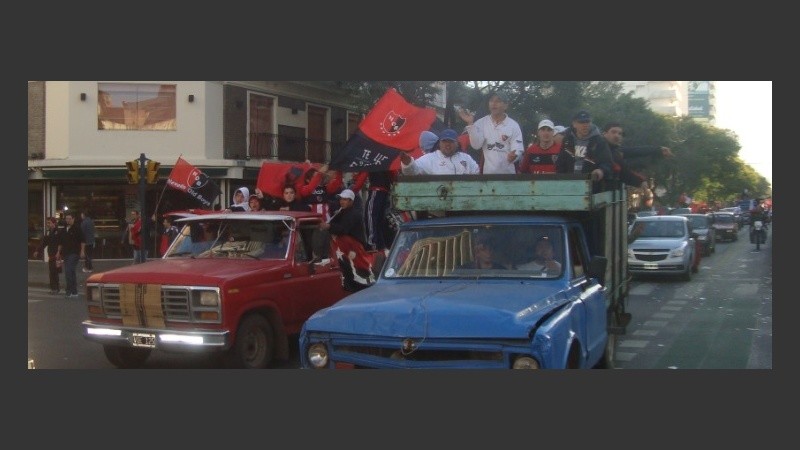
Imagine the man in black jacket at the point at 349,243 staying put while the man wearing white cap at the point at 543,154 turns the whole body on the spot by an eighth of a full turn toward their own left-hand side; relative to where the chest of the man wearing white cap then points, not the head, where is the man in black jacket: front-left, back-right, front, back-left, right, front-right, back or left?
back-right

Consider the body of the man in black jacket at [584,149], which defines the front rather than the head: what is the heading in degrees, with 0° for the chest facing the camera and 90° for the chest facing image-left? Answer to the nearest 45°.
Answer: approximately 0°

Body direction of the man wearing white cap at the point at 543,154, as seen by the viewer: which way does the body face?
toward the camera

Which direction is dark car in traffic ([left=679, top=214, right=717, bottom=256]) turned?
toward the camera

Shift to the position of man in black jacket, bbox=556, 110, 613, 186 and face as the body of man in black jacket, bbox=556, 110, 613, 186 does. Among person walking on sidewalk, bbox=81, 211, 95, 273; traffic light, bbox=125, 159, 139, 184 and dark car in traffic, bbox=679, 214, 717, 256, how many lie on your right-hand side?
2

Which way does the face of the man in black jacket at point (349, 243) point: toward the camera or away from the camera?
toward the camera

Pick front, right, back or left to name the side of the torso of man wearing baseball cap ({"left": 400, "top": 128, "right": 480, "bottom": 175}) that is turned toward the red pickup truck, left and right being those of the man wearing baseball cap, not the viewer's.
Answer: right

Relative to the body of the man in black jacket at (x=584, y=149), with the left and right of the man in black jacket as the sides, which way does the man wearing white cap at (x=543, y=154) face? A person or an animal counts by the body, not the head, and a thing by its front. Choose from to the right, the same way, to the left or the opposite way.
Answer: the same way

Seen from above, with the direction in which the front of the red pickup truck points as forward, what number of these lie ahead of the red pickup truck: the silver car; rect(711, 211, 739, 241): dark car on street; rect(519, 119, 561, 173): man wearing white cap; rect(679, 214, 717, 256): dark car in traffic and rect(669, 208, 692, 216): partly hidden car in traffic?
0

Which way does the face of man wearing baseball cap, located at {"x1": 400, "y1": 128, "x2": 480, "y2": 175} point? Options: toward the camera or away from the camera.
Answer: toward the camera

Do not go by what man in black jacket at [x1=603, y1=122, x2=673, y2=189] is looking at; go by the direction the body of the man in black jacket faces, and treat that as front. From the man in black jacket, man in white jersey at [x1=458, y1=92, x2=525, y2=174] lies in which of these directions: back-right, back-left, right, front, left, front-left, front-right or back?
back-right

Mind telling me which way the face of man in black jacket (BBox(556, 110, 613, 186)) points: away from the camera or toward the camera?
toward the camera

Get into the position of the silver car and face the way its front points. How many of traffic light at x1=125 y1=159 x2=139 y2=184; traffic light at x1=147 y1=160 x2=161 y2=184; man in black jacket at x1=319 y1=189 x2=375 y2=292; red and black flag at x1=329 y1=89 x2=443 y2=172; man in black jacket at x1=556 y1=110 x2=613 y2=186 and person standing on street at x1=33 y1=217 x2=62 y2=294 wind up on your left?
0

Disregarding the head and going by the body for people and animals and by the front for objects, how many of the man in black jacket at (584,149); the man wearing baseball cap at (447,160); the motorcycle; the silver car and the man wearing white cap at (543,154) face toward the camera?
5

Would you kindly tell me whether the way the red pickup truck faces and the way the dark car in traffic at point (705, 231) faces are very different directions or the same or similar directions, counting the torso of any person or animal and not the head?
same or similar directions

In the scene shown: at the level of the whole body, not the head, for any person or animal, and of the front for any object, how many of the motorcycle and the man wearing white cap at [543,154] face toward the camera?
2

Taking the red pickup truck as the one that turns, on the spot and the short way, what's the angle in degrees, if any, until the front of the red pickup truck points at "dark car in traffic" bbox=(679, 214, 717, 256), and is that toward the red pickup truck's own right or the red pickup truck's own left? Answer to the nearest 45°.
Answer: approximately 135° to the red pickup truck's own left
